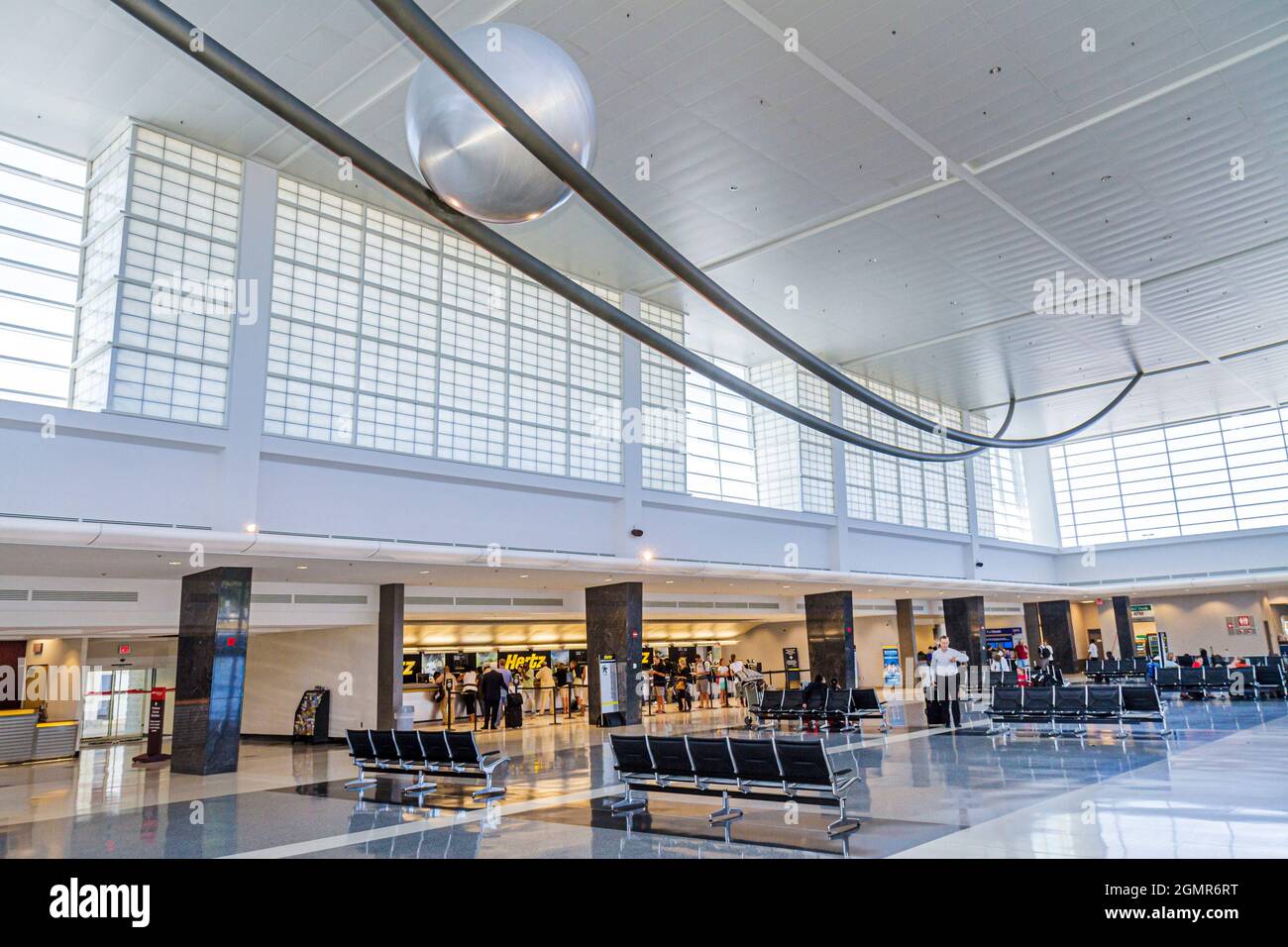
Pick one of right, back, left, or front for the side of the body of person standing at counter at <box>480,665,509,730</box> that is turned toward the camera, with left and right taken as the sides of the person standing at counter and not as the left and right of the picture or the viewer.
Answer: back

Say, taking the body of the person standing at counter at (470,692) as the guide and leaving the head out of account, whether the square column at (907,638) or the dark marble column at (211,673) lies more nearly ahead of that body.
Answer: the square column

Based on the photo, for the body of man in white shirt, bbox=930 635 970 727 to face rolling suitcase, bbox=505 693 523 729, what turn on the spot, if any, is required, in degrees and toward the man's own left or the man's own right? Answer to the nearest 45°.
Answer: approximately 90° to the man's own right

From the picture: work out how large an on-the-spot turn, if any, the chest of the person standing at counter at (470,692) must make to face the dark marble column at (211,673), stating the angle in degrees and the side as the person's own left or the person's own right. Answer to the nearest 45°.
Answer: approximately 135° to the person's own left

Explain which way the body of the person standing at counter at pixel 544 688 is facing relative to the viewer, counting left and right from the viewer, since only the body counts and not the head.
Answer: facing away from the viewer

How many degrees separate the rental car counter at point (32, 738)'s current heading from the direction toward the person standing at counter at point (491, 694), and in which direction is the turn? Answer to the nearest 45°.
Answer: approximately 45° to its left

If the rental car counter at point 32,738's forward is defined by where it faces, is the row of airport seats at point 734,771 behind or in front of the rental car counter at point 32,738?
in front

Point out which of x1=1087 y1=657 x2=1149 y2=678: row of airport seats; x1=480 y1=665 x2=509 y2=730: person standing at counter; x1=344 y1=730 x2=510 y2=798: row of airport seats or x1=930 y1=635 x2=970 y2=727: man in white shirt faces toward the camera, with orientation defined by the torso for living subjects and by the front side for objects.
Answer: the man in white shirt

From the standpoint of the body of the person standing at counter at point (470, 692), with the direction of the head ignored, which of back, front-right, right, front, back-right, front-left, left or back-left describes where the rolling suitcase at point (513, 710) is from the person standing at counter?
back-right

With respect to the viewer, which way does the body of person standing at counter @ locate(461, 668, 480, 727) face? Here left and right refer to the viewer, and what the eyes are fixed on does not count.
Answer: facing away from the viewer

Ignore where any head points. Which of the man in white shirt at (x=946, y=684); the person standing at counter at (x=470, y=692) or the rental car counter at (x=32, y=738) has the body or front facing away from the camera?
the person standing at counter

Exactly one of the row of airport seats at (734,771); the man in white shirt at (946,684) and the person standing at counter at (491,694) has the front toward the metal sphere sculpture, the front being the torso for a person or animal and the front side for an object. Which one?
the man in white shirt
